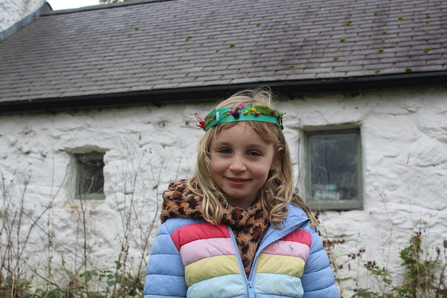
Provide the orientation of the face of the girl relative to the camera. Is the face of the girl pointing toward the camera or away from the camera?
toward the camera

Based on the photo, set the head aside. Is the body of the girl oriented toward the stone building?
no

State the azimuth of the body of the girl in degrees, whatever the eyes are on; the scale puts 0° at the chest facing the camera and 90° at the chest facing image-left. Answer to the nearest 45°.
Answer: approximately 0°
